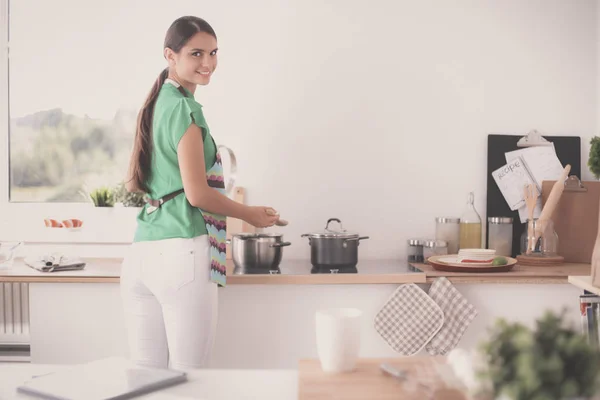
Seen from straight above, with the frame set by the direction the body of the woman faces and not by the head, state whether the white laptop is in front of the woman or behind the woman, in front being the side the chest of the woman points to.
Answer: behind

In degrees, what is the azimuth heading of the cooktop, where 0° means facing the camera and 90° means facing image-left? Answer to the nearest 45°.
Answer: approximately 0°

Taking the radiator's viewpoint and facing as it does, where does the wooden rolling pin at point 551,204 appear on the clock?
The wooden rolling pin is roughly at 10 o'clock from the radiator.

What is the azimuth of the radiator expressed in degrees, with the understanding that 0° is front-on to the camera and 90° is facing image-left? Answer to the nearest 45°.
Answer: approximately 0°

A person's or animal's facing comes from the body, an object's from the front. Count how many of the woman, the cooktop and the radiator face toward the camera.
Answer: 2

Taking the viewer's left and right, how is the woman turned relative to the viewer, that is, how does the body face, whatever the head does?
facing away from the viewer and to the right of the viewer

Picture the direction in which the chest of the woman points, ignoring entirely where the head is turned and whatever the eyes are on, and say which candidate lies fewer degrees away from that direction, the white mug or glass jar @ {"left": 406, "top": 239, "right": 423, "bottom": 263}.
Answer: the glass jar

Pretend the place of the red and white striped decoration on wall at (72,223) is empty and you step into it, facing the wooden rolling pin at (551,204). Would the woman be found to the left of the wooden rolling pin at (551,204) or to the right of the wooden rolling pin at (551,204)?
right

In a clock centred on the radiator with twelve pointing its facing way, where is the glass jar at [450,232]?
The glass jar is roughly at 10 o'clock from the radiator.

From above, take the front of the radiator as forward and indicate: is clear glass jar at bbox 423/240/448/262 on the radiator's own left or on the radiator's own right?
on the radiator's own left

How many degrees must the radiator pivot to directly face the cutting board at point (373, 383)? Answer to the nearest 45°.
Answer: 0° — it already faces it

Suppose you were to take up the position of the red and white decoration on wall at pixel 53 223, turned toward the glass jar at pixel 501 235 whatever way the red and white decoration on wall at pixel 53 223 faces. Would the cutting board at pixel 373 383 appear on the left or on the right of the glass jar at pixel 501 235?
right
